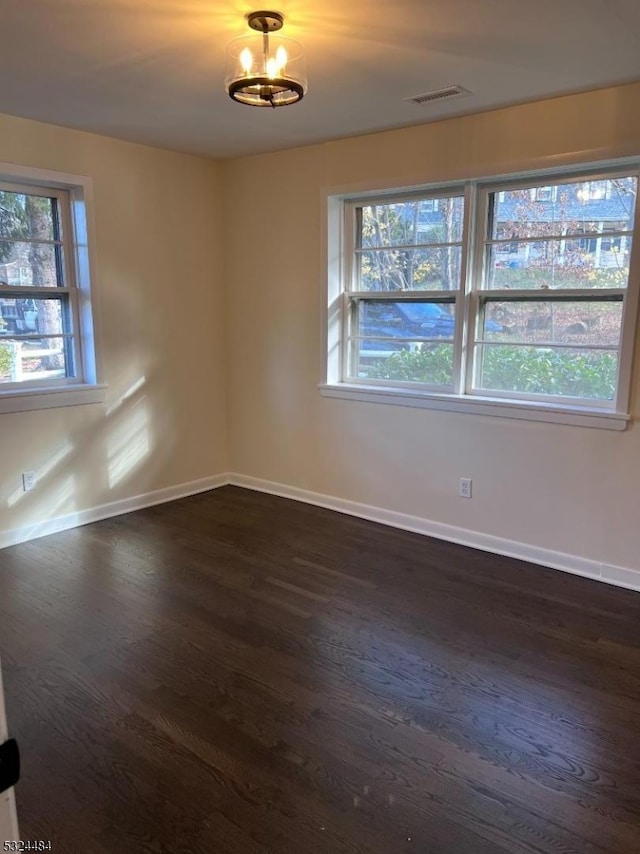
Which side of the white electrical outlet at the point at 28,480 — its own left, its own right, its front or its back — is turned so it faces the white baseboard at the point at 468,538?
front

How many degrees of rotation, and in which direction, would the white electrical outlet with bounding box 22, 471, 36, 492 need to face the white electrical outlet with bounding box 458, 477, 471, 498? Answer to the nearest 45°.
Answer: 0° — it already faces it

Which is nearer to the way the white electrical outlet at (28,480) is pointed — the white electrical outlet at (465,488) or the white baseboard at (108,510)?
the white electrical outlet

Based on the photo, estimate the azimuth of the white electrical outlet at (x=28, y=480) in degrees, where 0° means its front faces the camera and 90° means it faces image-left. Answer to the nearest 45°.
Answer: approximately 315°

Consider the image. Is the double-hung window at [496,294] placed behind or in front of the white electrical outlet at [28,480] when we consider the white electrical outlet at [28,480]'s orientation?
in front

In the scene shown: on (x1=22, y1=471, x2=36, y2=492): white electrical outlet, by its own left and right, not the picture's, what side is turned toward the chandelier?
front
